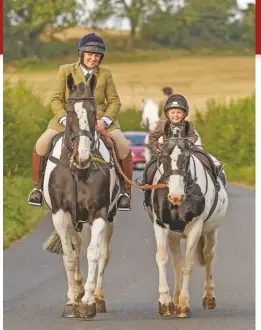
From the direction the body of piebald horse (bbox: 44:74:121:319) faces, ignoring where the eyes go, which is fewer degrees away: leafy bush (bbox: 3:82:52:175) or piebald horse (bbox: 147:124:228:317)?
the piebald horse

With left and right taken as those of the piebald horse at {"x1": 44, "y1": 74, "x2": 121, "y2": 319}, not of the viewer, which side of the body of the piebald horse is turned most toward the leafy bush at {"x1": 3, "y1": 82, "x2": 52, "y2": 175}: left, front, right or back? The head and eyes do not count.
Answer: back

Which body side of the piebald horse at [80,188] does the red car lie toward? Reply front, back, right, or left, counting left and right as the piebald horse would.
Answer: back

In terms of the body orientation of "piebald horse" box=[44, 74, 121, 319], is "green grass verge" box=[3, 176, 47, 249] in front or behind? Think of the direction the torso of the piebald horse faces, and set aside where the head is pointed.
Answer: behind

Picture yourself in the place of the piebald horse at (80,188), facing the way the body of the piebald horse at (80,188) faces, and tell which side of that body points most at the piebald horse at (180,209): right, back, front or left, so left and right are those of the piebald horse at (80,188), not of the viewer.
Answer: left

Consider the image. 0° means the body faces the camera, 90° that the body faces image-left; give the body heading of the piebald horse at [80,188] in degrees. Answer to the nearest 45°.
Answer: approximately 0°

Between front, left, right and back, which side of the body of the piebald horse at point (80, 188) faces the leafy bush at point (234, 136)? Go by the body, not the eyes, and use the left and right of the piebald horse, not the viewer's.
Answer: back

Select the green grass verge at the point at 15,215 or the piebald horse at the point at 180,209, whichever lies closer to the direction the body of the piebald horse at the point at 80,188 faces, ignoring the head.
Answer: the piebald horse
